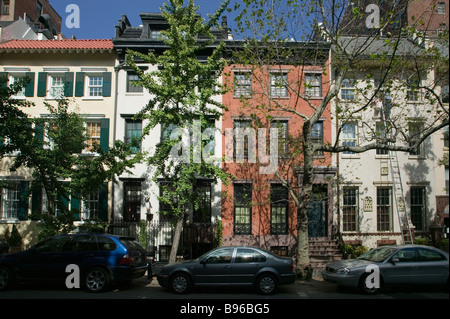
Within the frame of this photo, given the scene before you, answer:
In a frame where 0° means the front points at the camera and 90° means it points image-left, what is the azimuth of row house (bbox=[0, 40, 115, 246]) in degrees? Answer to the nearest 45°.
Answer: approximately 0°

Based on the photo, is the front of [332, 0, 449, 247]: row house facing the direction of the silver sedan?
yes

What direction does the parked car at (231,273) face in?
to the viewer's left

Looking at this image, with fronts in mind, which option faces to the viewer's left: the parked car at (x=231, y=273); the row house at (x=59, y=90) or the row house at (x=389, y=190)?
the parked car

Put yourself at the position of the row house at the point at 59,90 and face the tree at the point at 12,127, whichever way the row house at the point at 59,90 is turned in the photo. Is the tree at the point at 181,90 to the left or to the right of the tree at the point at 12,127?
left

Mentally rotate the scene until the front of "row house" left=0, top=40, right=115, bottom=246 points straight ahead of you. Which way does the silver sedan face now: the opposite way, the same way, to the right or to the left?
to the right

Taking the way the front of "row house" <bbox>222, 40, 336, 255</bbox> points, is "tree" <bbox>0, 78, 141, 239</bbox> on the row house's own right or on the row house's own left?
on the row house's own right

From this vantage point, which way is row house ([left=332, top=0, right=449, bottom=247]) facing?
toward the camera

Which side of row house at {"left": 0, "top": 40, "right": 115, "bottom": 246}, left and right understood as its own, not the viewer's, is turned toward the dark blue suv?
front

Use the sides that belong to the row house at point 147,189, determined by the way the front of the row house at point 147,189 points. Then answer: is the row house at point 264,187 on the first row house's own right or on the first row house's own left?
on the first row house's own left

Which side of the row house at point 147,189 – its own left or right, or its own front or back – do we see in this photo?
front

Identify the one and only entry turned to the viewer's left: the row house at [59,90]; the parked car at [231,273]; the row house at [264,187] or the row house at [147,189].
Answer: the parked car

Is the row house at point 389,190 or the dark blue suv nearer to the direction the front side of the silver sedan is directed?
the dark blue suv

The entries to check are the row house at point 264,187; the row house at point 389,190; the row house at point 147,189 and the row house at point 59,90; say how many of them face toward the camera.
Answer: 4
